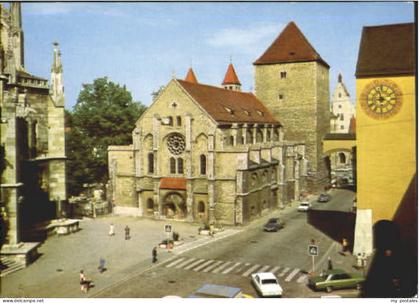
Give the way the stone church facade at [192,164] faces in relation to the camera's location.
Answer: facing the viewer and to the left of the viewer

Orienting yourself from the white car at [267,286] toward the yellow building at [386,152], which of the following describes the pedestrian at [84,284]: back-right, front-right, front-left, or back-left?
back-left

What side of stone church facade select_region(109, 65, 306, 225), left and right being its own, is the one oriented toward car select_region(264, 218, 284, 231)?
left

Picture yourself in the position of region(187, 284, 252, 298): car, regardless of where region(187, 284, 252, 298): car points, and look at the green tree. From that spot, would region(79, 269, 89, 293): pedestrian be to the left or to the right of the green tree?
left

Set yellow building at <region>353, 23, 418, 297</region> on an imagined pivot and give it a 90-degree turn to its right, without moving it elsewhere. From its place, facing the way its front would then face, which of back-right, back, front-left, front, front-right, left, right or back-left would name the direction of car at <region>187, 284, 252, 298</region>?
front-left

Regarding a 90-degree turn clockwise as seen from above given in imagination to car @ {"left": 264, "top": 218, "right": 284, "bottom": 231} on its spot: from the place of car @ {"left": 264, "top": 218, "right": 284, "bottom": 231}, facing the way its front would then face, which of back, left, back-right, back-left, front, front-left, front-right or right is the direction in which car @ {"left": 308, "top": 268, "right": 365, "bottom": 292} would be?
back-left

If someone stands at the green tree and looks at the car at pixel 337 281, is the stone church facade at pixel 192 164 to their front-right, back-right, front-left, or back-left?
front-left

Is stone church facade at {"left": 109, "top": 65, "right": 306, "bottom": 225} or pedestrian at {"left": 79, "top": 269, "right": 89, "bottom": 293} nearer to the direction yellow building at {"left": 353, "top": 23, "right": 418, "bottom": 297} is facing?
the pedestrian

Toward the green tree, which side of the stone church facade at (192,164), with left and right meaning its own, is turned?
right

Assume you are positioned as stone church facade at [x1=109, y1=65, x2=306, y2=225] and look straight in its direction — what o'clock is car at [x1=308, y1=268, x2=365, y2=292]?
The car is roughly at 10 o'clock from the stone church facade.

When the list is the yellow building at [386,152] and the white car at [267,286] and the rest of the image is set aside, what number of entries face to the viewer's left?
0

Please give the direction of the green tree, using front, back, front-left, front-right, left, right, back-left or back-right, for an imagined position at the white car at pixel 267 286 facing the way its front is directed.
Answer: back

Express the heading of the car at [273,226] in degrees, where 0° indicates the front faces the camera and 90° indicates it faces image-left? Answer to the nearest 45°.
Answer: approximately 45°

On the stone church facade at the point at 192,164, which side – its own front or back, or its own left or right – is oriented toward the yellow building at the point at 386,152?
left
